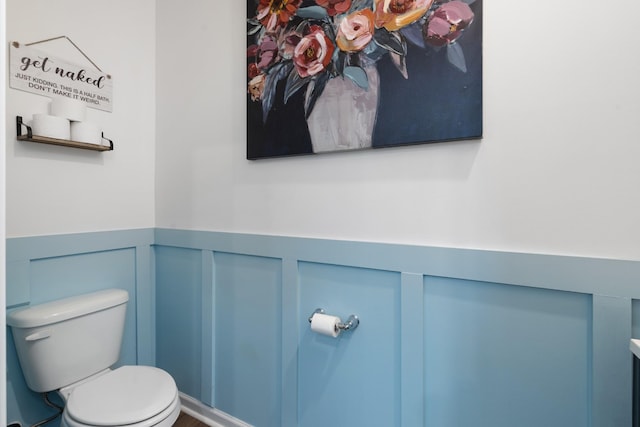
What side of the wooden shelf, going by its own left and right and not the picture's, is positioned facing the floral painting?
front

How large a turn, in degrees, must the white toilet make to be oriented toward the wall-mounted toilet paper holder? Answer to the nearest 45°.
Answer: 0° — it already faces it

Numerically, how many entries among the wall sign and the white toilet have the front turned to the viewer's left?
0

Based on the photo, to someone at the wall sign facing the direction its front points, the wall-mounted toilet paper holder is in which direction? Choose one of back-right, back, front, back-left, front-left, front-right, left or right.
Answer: front

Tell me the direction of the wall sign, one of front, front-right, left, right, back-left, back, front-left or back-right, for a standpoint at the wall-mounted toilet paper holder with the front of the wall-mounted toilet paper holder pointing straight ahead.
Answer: front-right

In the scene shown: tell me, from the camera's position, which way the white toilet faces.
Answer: facing the viewer and to the right of the viewer

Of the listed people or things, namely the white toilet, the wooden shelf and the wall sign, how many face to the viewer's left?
0

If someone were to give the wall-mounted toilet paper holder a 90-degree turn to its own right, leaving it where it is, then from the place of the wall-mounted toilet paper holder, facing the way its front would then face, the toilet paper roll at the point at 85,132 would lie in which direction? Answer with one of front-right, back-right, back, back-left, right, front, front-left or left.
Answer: front-left

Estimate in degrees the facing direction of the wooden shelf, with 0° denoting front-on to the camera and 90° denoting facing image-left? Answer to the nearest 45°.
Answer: approximately 315°

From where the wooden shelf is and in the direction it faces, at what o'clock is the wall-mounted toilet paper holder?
The wall-mounted toilet paper holder is roughly at 12 o'clock from the wooden shelf.

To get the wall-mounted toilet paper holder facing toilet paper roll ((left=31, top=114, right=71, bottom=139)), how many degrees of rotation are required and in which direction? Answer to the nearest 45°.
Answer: approximately 45° to its right

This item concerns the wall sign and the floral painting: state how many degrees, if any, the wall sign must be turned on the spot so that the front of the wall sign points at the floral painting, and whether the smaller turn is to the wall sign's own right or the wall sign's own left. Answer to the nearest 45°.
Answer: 0° — it already faces it
